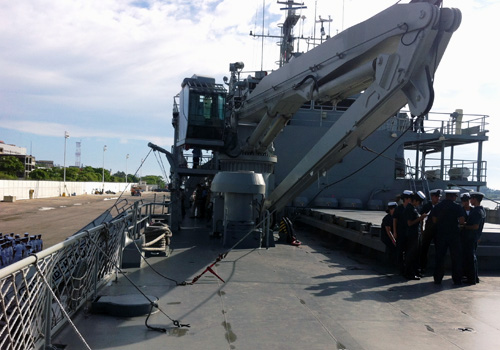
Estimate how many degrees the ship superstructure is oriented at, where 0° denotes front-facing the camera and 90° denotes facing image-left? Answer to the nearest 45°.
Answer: approximately 0°
